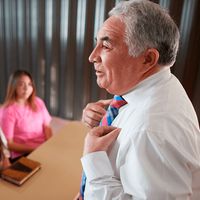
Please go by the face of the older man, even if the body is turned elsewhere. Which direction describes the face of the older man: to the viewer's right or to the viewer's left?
to the viewer's left

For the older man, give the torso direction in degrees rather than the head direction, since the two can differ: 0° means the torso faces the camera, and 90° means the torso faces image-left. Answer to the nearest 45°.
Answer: approximately 90°

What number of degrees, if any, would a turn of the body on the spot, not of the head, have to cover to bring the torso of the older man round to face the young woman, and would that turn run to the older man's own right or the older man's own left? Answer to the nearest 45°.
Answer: approximately 45° to the older man's own right
